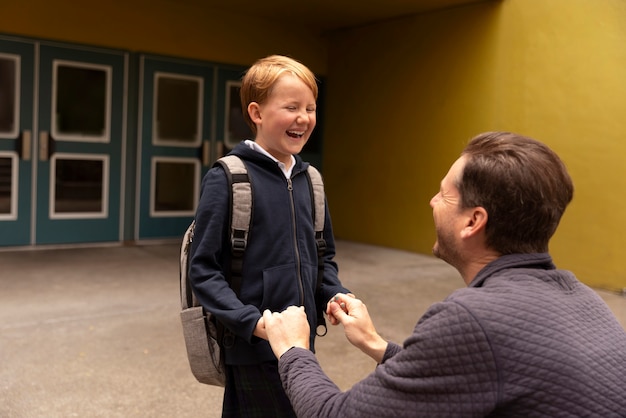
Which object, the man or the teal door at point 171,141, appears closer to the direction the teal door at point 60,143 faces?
the man

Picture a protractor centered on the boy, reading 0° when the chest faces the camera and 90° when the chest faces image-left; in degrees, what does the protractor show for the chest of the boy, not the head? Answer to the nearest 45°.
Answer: approximately 315°

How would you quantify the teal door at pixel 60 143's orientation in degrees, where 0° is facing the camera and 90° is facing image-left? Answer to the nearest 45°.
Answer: approximately 0°

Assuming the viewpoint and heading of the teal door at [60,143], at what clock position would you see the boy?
The boy is roughly at 12 o'clock from the teal door.

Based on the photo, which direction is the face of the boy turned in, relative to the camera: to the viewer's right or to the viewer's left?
to the viewer's right

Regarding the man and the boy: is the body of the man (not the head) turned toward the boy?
yes

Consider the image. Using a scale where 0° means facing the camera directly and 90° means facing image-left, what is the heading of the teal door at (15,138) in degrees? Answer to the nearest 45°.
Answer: approximately 0°

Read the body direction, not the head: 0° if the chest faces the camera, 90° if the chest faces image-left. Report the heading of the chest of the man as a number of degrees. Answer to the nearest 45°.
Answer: approximately 135°

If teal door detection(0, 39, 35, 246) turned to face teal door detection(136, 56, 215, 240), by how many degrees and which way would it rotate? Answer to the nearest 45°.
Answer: approximately 90° to its left

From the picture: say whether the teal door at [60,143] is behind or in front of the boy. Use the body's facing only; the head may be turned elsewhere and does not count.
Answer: behind

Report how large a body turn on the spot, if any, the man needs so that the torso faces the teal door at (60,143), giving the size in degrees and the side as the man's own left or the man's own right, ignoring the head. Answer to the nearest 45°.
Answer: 0° — they already face it
